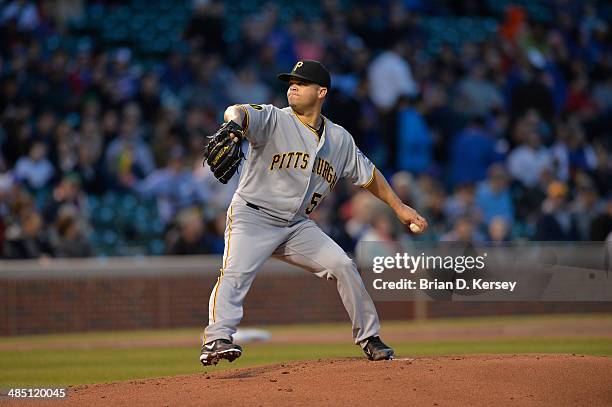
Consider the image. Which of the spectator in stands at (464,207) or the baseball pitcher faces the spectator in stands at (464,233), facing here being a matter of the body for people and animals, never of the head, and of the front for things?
the spectator in stands at (464,207)

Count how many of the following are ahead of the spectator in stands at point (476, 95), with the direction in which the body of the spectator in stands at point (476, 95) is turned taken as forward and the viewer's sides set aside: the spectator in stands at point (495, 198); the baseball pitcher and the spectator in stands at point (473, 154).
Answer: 3

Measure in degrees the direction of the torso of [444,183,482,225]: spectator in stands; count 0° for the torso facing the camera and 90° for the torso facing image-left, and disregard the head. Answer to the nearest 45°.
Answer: approximately 0°

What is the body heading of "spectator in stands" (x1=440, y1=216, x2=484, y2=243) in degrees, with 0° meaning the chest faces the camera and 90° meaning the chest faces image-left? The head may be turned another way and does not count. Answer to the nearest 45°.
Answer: approximately 0°
